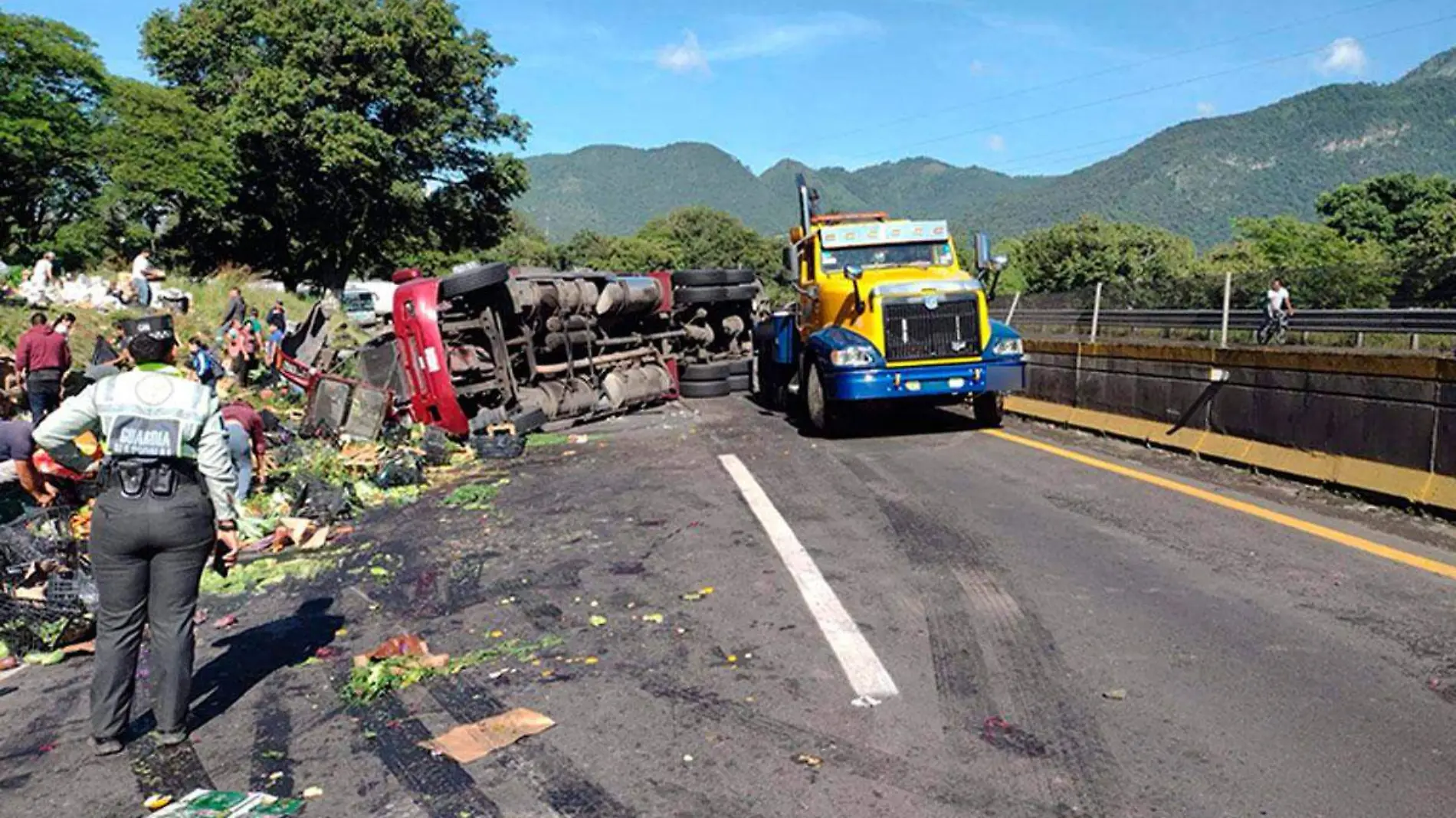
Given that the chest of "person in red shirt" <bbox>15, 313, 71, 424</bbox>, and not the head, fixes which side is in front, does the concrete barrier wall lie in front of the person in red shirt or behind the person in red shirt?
behind

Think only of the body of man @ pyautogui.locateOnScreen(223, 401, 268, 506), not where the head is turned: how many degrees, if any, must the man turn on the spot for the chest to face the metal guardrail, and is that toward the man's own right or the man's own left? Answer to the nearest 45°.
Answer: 0° — they already face it

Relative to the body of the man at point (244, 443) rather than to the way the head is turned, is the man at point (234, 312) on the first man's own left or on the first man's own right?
on the first man's own left

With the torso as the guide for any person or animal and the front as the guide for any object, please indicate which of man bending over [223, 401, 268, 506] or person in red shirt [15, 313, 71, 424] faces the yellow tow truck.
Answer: the man bending over
